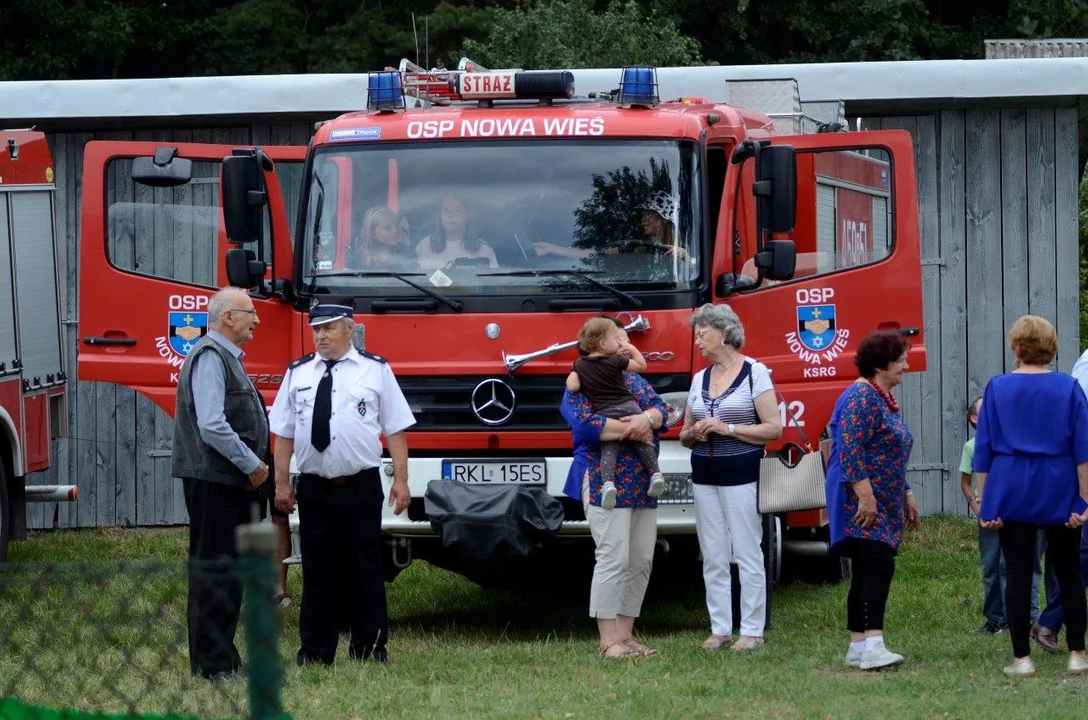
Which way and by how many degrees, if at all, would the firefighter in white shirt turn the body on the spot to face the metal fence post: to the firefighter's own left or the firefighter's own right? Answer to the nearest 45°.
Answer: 0° — they already face it

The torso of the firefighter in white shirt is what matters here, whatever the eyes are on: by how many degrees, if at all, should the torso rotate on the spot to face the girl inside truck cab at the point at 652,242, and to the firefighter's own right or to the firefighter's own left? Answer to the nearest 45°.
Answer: approximately 90° to the firefighter's own left

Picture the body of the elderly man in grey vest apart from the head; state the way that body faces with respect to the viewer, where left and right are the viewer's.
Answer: facing to the right of the viewer

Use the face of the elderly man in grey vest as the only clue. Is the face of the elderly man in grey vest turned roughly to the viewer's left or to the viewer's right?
to the viewer's right

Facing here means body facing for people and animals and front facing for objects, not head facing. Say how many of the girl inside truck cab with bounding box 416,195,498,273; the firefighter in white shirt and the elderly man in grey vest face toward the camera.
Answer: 2

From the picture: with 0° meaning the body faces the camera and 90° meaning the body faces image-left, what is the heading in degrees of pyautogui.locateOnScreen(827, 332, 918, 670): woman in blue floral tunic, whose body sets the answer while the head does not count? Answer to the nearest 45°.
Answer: approximately 270°

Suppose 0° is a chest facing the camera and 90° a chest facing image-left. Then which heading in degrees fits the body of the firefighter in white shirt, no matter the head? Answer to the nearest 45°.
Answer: approximately 0°
